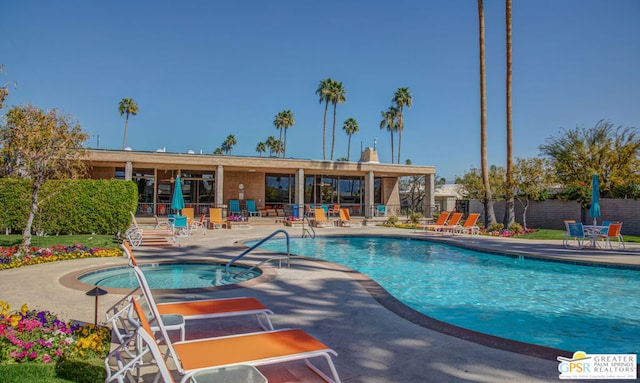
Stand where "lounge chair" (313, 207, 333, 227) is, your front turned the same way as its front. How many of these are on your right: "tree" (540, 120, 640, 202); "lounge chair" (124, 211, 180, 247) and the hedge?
2

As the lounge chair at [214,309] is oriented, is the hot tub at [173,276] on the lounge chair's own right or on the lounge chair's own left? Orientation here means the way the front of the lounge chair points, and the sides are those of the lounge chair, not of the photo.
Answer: on the lounge chair's own left

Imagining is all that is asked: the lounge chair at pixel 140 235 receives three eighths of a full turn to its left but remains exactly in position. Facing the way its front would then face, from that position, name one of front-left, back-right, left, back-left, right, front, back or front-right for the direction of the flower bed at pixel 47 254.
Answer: left

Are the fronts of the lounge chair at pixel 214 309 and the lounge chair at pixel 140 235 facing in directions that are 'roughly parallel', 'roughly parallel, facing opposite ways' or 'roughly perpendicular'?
roughly parallel

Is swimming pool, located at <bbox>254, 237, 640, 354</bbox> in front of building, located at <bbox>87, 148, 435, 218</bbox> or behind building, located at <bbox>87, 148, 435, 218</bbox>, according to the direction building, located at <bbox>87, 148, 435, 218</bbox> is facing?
in front

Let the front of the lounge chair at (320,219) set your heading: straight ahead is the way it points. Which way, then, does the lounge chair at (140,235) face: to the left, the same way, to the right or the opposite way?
to the left

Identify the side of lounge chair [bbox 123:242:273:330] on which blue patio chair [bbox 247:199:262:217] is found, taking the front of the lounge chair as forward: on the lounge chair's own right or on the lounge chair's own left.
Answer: on the lounge chair's own left

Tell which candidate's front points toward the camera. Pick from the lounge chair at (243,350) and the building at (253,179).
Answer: the building

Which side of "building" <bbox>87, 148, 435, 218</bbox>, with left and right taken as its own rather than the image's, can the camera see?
front

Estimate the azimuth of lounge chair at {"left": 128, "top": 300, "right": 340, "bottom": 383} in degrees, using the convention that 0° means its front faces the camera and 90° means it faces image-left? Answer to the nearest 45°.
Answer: approximately 270°

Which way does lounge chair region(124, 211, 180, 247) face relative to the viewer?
to the viewer's right

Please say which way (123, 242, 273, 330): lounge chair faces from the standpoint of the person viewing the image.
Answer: facing to the right of the viewer

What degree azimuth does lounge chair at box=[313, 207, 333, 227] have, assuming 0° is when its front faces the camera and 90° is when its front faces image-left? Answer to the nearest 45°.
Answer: approximately 315°

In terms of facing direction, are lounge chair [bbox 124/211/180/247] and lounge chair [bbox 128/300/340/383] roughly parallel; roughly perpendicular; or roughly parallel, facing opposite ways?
roughly parallel

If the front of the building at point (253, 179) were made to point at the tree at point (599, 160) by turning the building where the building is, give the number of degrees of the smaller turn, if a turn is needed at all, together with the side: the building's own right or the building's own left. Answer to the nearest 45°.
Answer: approximately 90° to the building's own left
